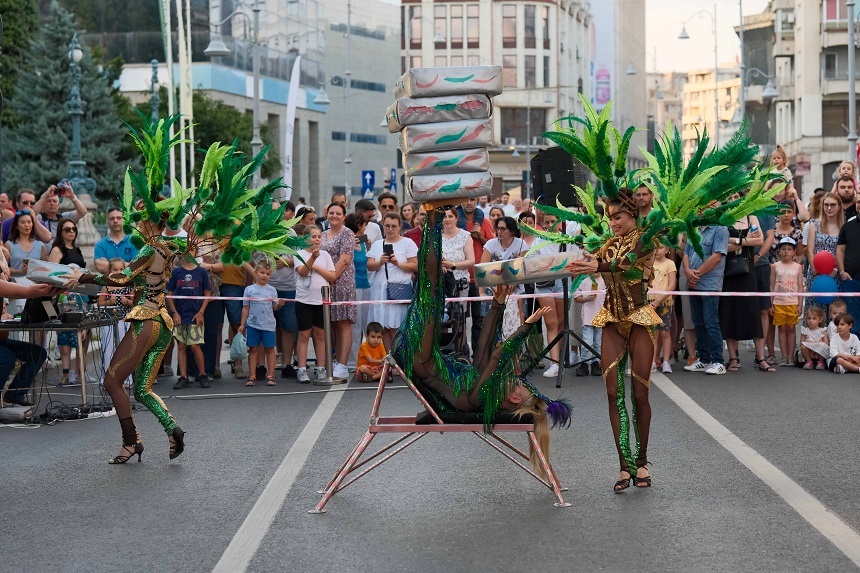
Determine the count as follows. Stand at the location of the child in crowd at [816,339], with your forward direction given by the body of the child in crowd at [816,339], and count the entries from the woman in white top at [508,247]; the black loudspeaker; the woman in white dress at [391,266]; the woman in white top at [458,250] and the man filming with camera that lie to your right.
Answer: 5

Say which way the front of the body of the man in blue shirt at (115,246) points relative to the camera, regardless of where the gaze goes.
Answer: toward the camera

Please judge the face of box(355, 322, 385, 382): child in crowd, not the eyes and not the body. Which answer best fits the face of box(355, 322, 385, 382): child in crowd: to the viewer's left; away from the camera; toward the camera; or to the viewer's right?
toward the camera

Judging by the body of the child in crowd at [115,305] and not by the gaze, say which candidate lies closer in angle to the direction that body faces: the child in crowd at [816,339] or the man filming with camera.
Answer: the child in crowd

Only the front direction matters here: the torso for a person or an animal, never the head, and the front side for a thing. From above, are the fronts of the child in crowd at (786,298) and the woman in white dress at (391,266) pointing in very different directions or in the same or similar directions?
same or similar directions

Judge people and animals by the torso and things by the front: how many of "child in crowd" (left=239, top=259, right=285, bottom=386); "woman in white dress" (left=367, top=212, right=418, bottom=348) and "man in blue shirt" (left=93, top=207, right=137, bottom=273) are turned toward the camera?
3

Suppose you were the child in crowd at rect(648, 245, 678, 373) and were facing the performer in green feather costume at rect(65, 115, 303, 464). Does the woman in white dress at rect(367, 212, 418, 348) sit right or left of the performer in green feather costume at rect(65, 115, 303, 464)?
right

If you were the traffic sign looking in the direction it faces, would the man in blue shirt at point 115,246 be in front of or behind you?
in front

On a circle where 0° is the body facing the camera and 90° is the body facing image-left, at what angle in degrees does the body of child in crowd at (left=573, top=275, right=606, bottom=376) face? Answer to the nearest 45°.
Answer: approximately 0°

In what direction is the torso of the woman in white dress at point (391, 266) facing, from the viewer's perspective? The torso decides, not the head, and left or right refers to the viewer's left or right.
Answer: facing the viewer

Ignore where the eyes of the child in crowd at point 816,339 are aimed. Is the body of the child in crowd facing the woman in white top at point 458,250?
no

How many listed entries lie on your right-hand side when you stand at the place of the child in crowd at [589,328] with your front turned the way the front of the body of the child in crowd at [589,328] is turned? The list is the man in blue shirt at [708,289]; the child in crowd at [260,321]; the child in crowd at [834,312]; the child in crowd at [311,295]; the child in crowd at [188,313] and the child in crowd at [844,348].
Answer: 3

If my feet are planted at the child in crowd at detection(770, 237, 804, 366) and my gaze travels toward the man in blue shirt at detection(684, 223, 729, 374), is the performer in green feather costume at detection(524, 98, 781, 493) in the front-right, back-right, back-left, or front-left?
front-left

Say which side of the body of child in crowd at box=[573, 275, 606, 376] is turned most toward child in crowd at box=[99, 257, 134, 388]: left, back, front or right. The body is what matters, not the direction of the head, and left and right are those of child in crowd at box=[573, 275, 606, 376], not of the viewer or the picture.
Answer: right

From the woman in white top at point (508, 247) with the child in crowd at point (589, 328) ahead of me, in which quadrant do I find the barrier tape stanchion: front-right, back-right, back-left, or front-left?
back-right

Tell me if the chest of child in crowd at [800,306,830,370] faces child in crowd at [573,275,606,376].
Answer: no

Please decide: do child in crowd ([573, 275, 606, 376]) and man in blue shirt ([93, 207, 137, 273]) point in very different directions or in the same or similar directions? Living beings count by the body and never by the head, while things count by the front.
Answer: same or similar directions

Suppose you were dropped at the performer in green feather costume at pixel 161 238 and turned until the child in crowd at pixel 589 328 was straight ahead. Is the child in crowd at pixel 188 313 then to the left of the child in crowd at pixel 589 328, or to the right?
left

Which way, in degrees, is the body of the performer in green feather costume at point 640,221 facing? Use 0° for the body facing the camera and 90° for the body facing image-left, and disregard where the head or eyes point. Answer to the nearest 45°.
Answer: approximately 45°

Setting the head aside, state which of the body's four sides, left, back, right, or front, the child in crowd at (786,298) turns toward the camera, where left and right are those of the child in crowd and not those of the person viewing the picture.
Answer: front

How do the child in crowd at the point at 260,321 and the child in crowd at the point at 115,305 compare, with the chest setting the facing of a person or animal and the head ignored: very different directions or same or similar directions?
same or similar directions
